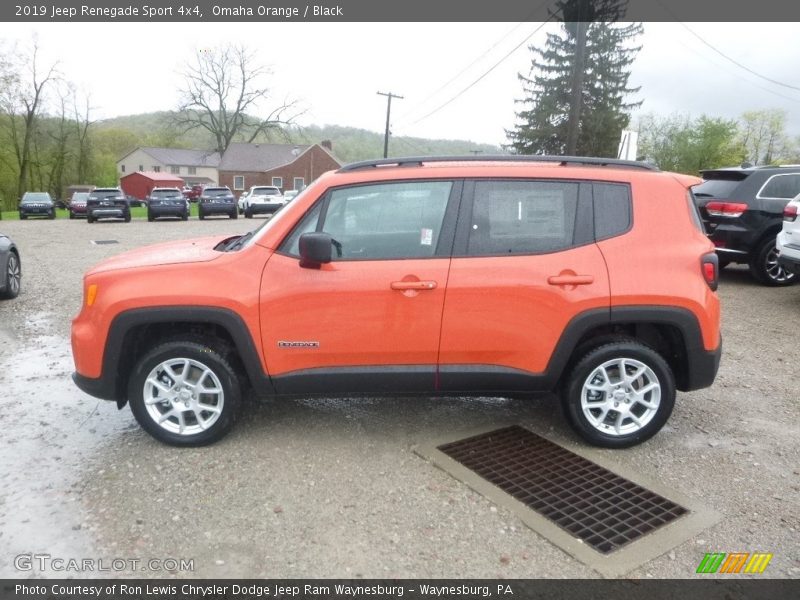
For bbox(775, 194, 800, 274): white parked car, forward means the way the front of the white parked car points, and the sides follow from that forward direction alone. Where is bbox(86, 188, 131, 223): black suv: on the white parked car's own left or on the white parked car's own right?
on the white parked car's own left

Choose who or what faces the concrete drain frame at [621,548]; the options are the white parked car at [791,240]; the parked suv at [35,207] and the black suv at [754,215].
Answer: the parked suv

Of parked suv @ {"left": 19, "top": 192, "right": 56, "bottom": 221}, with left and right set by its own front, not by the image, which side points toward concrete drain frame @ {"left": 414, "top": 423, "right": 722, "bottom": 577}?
front

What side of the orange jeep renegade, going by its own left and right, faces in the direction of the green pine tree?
right

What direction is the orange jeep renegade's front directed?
to the viewer's left

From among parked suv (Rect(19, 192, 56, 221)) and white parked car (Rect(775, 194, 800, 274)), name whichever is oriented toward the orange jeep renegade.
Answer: the parked suv

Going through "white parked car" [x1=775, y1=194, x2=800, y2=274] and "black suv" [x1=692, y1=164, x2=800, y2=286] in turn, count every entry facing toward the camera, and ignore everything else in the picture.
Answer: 0

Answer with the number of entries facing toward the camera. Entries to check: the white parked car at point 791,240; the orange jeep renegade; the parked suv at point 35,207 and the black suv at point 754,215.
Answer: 1

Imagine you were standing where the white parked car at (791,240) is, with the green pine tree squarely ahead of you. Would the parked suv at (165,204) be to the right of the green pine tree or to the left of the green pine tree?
left

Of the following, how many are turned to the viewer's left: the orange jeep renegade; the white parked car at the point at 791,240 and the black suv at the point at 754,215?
1

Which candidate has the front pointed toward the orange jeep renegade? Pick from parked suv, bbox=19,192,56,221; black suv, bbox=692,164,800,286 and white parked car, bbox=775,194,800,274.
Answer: the parked suv

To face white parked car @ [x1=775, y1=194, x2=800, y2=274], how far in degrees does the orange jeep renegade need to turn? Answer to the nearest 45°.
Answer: approximately 135° to its right

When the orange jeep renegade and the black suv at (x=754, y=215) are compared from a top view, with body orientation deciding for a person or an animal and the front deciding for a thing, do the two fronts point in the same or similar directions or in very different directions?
very different directions

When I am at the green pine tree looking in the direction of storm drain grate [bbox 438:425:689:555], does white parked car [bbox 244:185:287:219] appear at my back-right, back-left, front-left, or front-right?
front-right

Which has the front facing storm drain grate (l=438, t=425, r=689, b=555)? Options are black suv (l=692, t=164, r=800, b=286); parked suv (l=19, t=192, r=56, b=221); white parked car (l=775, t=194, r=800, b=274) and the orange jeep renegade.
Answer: the parked suv

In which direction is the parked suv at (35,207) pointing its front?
toward the camera

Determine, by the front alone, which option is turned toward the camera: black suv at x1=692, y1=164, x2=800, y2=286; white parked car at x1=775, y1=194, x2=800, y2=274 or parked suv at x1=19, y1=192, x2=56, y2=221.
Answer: the parked suv
